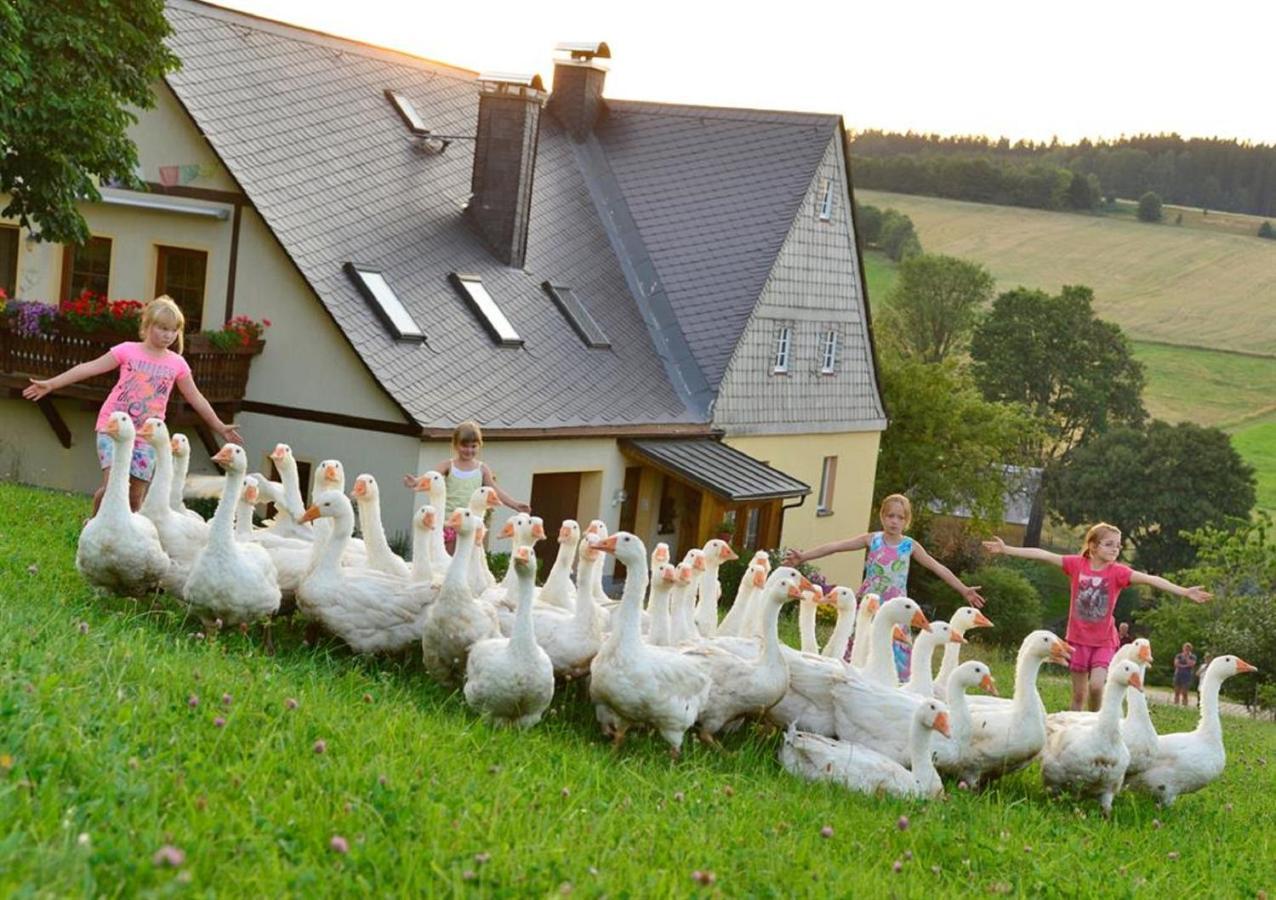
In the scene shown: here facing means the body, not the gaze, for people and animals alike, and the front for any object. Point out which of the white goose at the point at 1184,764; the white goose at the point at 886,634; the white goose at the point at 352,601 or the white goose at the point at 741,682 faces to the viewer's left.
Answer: the white goose at the point at 352,601

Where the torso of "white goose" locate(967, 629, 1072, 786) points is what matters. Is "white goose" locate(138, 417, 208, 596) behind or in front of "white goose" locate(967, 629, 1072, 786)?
behind

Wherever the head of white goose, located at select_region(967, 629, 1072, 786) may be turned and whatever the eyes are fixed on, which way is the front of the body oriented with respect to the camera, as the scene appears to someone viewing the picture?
to the viewer's right

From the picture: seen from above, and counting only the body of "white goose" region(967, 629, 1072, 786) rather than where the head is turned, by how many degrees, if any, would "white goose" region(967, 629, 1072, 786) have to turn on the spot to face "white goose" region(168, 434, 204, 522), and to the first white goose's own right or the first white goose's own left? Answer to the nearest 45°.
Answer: approximately 180°

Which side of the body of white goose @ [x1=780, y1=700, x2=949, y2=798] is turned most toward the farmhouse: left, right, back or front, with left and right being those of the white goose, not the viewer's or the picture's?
left

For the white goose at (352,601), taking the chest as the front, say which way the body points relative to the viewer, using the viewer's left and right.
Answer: facing to the left of the viewer

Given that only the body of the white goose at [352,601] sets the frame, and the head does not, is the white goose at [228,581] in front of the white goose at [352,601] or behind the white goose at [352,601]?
in front

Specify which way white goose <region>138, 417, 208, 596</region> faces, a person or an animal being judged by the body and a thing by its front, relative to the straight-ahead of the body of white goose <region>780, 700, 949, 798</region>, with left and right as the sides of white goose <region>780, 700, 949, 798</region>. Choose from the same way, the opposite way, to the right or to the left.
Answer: to the right

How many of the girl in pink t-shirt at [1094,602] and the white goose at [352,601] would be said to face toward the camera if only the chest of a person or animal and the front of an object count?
1

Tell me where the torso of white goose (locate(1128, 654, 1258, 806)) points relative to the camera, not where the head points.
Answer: to the viewer's right

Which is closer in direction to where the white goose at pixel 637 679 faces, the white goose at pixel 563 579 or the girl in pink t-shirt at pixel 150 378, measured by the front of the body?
the girl in pink t-shirt
